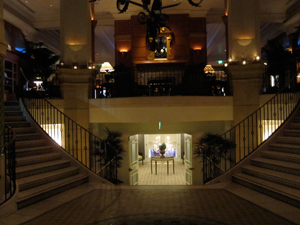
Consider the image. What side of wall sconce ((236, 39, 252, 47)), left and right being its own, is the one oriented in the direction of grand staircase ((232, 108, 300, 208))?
front

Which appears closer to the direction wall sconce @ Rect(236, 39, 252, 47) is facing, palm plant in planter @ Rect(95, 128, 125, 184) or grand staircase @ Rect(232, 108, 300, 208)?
the grand staircase

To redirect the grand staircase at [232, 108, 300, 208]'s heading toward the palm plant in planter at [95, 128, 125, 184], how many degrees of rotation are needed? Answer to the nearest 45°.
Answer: approximately 45° to its right

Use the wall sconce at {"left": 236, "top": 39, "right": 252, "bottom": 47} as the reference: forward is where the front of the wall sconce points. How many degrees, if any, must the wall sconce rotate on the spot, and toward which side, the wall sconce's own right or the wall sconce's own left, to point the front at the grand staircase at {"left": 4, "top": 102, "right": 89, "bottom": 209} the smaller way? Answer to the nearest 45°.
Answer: approximately 45° to the wall sconce's own right

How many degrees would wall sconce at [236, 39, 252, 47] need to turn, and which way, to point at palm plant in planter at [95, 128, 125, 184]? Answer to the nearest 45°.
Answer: approximately 90° to its right

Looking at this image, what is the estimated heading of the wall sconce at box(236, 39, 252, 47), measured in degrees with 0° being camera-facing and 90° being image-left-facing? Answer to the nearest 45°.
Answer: approximately 0°

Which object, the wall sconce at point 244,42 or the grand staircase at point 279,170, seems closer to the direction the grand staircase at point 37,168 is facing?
the grand staircase

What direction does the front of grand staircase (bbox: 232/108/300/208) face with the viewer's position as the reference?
facing the viewer and to the left of the viewer

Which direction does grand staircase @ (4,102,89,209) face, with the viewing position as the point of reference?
facing the viewer and to the right of the viewer

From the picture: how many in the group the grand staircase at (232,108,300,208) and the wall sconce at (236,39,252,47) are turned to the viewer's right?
0

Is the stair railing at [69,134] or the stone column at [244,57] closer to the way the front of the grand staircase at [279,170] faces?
the stair railing

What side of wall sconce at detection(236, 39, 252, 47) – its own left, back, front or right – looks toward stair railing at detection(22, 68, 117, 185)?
right

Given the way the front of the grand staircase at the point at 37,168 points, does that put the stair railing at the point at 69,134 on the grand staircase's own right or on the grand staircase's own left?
on the grand staircase's own left

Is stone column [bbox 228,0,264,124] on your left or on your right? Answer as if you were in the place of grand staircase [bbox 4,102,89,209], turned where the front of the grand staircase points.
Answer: on your left
